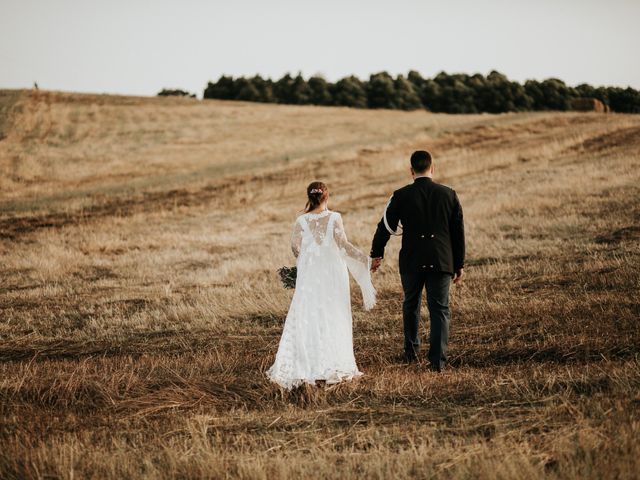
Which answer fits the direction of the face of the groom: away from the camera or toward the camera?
away from the camera

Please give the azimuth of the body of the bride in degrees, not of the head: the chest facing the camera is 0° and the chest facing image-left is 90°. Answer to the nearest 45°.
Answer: approximately 180°

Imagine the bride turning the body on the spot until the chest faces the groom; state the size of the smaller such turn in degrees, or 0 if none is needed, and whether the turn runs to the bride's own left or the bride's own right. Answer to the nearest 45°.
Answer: approximately 90° to the bride's own right

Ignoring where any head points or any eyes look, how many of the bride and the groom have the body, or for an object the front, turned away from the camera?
2

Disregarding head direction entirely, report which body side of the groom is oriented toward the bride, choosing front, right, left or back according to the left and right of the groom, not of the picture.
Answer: left

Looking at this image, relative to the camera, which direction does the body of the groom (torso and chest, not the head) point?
away from the camera

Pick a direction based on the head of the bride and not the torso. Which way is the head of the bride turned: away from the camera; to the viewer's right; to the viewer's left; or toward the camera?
away from the camera
